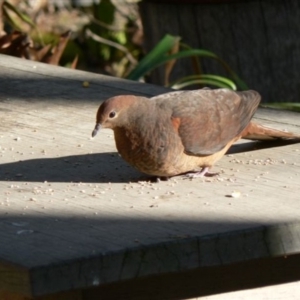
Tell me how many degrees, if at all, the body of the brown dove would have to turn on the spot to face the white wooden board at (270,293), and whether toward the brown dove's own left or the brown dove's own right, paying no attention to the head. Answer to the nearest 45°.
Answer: approximately 135° to the brown dove's own left

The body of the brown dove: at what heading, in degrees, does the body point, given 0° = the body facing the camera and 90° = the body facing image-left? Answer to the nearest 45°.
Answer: approximately 90°

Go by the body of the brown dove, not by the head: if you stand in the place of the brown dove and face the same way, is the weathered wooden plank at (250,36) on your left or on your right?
on your right
